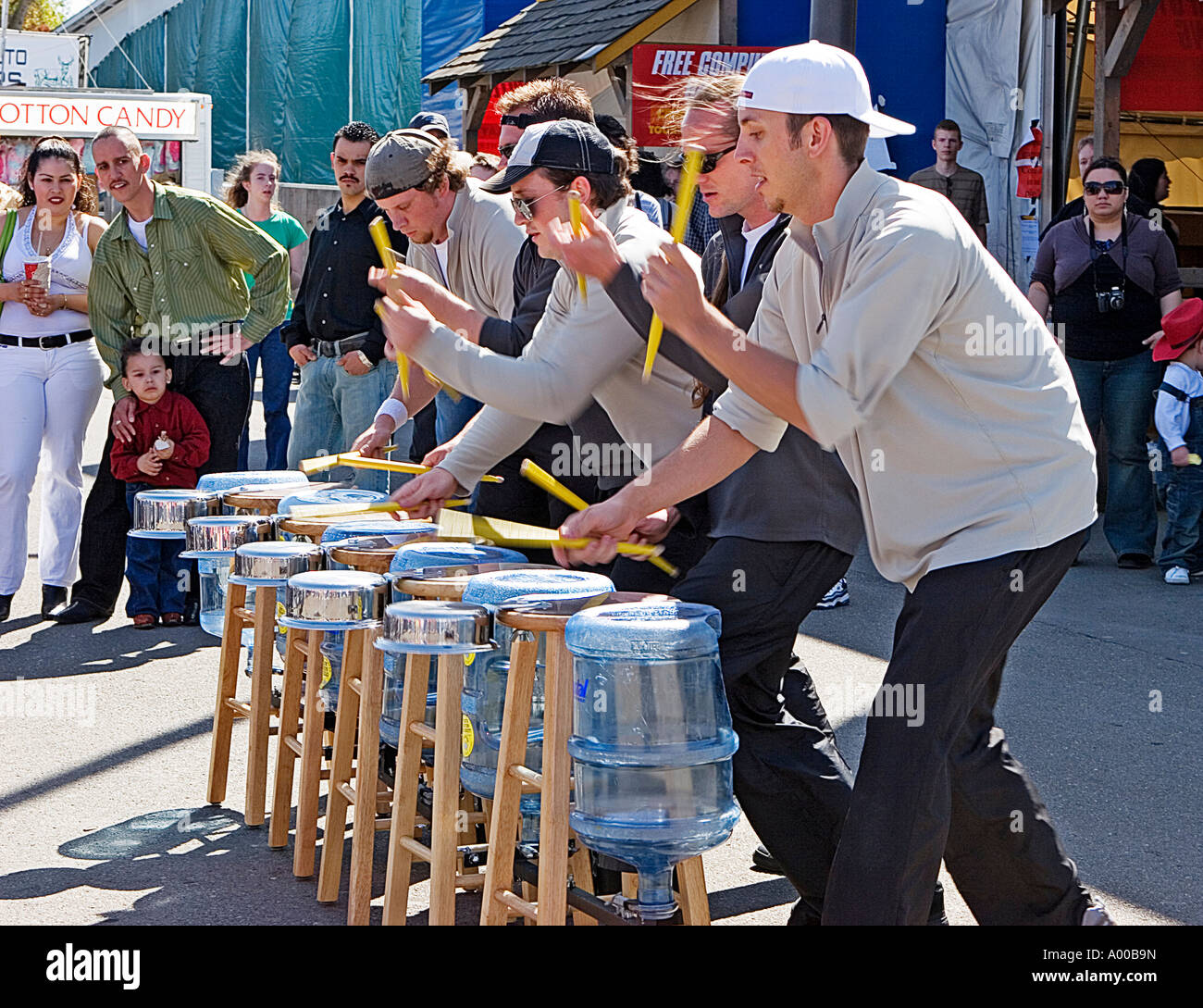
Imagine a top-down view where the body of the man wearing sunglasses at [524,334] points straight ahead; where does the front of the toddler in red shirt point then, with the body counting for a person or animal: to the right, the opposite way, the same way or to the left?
to the left

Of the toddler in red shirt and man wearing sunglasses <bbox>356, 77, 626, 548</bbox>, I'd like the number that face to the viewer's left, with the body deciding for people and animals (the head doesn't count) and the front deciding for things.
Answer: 1

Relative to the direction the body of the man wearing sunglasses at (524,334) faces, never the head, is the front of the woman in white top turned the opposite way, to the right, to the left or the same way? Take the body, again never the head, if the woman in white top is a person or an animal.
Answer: to the left

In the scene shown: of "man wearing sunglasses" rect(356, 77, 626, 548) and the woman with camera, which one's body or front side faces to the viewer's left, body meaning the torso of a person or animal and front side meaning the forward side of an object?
the man wearing sunglasses

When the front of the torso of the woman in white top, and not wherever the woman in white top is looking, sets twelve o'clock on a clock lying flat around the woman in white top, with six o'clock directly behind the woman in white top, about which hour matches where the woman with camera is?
The woman with camera is roughly at 9 o'clock from the woman in white top.

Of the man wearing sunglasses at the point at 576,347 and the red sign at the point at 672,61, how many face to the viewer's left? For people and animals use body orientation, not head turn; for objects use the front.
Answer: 1

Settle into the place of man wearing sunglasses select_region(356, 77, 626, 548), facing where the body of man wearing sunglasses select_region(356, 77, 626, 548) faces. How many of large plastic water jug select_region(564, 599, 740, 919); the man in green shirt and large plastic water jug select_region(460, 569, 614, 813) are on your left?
2

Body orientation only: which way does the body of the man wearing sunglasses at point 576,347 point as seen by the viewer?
to the viewer's left

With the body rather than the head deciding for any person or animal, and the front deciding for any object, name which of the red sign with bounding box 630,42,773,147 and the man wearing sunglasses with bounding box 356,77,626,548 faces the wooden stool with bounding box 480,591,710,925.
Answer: the red sign

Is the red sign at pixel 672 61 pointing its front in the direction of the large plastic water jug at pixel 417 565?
yes
